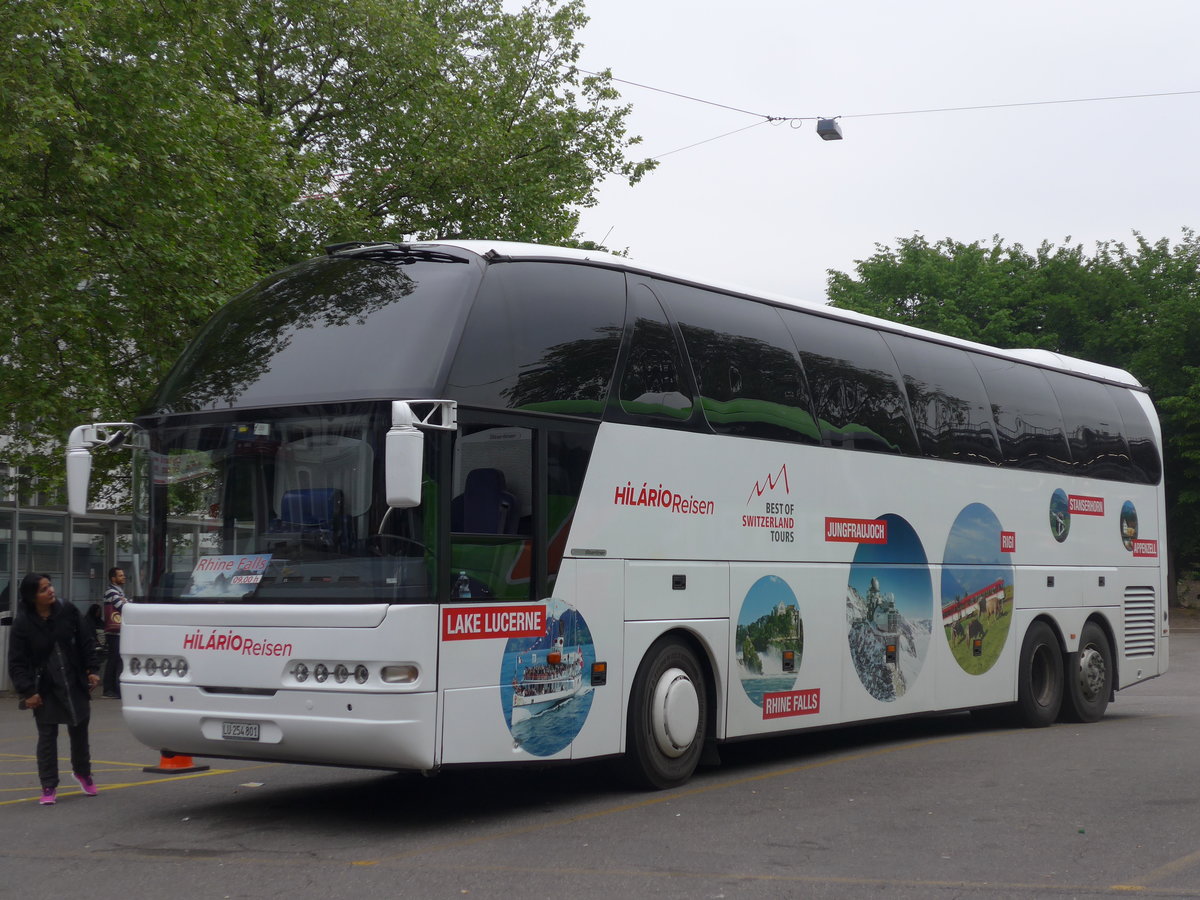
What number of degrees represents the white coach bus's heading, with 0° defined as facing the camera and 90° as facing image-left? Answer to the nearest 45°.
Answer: approximately 45°

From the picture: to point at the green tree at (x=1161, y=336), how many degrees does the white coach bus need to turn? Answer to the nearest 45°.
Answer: approximately 180°

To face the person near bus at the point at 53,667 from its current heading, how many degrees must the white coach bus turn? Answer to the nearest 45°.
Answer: approximately 45° to its right

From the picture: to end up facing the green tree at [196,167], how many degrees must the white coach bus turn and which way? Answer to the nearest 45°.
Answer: approximately 90° to its right

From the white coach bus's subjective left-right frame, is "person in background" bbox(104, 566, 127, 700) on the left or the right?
on its right
